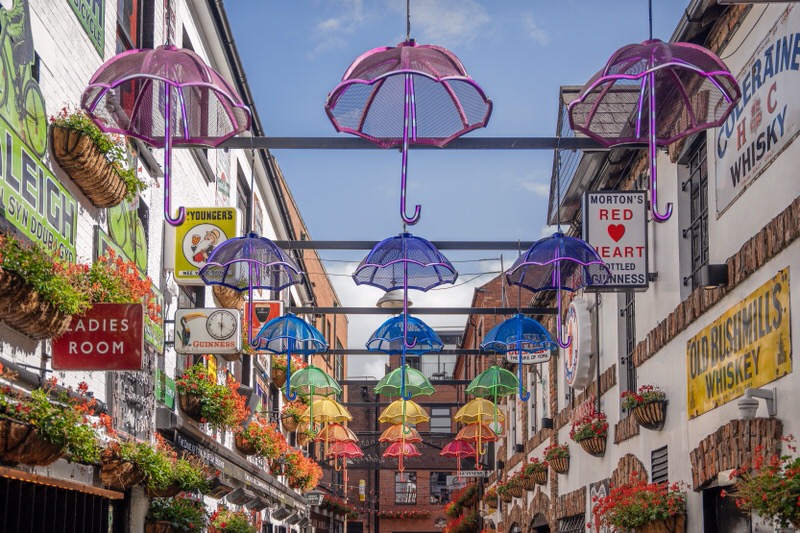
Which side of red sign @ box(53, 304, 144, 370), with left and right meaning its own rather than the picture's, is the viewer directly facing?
front

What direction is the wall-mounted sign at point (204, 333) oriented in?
toward the camera

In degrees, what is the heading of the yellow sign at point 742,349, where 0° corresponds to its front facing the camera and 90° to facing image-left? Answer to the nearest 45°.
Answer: approximately 45°

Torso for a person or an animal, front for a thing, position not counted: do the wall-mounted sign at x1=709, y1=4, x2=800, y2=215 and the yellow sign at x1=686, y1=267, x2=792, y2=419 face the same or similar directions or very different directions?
same or similar directions

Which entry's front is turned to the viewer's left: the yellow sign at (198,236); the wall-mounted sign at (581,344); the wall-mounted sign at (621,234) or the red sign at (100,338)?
the wall-mounted sign at (581,344)

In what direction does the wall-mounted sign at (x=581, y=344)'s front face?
to the viewer's left

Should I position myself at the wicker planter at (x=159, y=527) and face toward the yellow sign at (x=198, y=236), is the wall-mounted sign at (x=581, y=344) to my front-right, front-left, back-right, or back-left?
front-right
